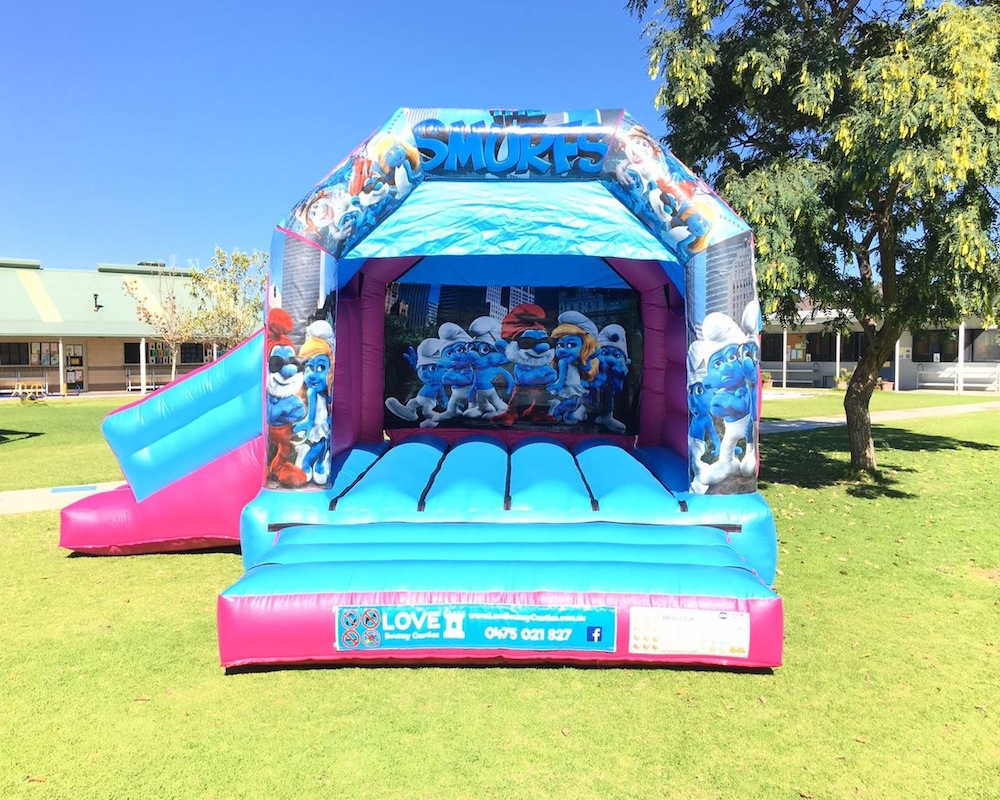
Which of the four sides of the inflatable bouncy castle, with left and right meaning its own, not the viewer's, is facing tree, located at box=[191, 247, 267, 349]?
back

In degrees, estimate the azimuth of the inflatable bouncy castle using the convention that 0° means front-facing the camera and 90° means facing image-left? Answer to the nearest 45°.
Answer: approximately 0°

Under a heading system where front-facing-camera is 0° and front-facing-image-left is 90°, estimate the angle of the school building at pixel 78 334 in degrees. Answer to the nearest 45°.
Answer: approximately 0°

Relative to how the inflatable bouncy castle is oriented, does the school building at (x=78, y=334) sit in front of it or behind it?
behind

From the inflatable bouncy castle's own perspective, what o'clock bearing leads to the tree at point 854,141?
The tree is roughly at 8 o'clock from the inflatable bouncy castle.

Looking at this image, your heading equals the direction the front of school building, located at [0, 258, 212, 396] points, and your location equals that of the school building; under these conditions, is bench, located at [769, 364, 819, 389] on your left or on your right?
on your left

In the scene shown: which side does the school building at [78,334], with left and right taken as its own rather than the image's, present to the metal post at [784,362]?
left

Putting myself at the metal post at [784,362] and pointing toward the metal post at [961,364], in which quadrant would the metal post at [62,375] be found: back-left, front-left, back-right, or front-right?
back-right

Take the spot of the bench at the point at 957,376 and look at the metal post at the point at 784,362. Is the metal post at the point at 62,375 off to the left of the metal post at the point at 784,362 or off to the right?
left

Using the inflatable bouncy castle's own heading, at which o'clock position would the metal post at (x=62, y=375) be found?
The metal post is roughly at 5 o'clock from the inflatable bouncy castle.

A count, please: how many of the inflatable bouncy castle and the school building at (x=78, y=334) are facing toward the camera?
2
